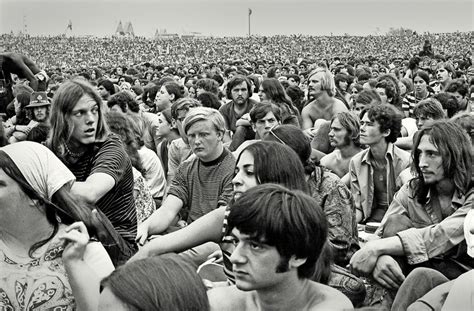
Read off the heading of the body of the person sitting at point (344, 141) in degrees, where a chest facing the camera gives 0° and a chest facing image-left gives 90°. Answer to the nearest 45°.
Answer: approximately 45°

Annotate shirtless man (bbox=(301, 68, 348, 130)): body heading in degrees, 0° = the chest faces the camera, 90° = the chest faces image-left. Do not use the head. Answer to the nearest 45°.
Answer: approximately 45°

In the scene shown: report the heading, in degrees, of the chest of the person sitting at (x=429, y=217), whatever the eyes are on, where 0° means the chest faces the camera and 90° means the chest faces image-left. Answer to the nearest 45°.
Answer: approximately 45°

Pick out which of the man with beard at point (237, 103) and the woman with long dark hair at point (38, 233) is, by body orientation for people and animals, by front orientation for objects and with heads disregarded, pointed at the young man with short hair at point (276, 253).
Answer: the man with beard

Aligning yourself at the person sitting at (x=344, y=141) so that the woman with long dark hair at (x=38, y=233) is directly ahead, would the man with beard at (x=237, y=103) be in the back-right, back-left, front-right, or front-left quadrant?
back-right

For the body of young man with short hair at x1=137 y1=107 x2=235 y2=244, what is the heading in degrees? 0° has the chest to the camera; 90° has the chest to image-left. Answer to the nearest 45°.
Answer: approximately 45°

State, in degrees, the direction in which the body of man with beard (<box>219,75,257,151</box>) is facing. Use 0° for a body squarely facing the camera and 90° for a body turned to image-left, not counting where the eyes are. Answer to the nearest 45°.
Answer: approximately 0°
